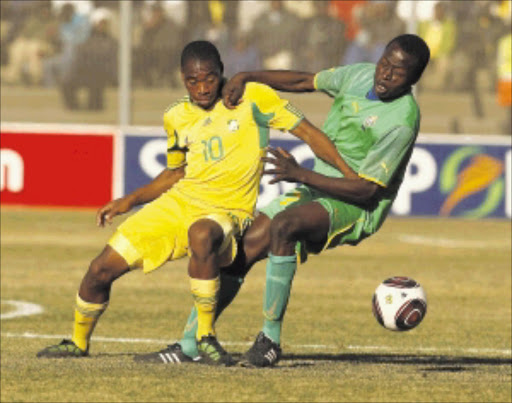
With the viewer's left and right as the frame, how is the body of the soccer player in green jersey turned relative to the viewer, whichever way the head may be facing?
facing the viewer and to the left of the viewer

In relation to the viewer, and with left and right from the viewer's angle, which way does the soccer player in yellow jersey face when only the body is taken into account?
facing the viewer

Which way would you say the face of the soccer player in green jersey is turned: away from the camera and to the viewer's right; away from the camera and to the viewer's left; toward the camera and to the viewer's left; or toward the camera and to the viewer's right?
toward the camera and to the viewer's left

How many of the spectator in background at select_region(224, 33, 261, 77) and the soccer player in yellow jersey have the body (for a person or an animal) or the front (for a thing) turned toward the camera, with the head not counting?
2

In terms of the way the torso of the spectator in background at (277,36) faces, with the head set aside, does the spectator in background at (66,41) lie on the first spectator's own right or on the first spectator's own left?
on the first spectator's own right

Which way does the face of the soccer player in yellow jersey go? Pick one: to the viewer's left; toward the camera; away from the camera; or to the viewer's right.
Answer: toward the camera

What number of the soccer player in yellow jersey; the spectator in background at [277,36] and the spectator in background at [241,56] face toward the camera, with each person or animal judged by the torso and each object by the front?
3

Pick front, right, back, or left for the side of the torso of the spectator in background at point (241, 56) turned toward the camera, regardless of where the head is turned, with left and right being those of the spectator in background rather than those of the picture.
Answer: front

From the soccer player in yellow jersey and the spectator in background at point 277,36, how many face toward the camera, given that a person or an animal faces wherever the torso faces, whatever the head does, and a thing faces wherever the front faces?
2

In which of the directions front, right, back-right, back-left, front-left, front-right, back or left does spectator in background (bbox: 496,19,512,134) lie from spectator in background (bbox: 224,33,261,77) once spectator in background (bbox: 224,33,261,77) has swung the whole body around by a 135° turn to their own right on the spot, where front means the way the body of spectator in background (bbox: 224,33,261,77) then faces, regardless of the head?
back-right

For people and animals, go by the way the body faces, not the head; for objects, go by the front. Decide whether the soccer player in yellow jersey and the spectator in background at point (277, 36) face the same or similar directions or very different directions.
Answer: same or similar directions

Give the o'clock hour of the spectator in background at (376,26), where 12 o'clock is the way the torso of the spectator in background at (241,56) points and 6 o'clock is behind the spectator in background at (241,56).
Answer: the spectator in background at (376,26) is roughly at 9 o'clock from the spectator in background at (241,56).
